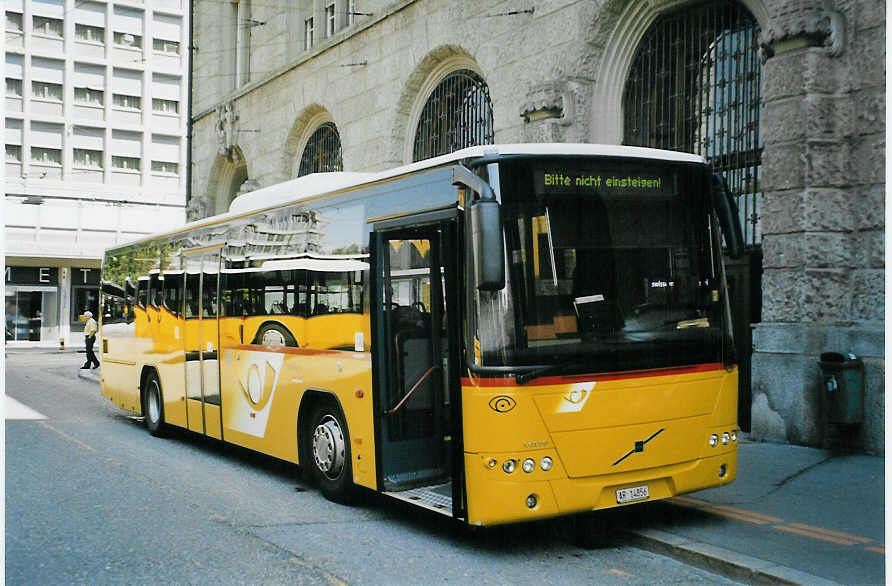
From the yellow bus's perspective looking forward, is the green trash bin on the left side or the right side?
on its left

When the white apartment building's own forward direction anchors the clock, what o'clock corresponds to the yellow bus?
The yellow bus is roughly at 12 o'clock from the white apartment building.

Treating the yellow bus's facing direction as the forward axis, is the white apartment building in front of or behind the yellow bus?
behind

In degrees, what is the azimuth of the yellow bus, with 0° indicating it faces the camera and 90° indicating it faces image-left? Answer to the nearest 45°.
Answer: approximately 315°

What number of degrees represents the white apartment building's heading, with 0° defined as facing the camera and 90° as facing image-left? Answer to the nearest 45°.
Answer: approximately 0°
